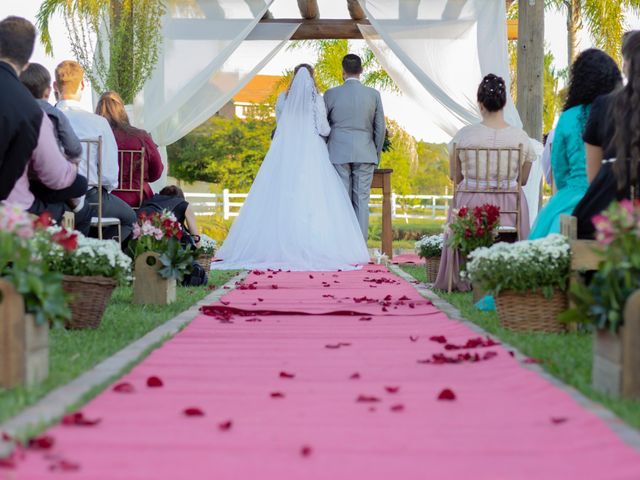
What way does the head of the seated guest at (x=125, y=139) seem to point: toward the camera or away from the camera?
away from the camera

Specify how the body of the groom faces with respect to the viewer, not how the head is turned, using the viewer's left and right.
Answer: facing away from the viewer

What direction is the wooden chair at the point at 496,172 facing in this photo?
away from the camera

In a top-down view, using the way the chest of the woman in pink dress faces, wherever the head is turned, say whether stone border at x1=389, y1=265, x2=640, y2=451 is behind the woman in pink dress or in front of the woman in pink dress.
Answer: behind

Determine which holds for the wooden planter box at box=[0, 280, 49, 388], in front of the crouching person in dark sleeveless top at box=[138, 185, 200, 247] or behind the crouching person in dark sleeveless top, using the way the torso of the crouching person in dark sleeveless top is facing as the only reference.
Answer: behind

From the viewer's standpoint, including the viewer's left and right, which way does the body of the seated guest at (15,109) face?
facing away from the viewer and to the right of the viewer

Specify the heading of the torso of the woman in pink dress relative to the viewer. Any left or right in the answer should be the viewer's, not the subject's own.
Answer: facing away from the viewer

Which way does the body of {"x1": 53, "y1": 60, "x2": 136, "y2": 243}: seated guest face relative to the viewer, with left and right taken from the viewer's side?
facing away from the viewer and to the right of the viewer

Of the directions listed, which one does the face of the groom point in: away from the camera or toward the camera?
away from the camera

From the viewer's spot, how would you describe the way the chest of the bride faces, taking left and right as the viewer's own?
facing away from the viewer
